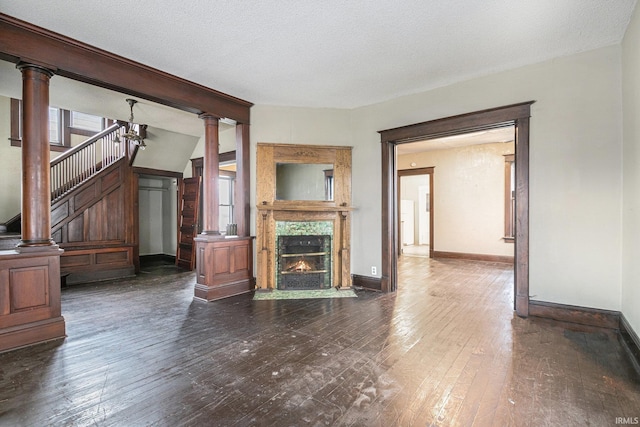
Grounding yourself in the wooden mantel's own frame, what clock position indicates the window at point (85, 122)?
The window is roughly at 4 o'clock from the wooden mantel.

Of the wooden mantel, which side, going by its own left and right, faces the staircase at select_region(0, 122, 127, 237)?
right

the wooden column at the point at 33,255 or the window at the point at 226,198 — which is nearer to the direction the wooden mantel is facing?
the wooden column

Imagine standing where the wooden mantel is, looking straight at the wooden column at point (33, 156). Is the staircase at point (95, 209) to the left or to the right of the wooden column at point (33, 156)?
right

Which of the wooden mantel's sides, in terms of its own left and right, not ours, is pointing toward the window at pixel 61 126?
right

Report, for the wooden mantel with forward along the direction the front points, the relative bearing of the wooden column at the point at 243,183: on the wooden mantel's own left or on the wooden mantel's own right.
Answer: on the wooden mantel's own right

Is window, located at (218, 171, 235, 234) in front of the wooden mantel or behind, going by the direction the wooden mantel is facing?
behind

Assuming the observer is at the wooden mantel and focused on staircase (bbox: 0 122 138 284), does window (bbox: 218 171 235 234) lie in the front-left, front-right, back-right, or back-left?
front-right

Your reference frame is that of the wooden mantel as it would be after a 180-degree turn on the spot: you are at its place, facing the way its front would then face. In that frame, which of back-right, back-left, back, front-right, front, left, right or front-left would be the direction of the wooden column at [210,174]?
left

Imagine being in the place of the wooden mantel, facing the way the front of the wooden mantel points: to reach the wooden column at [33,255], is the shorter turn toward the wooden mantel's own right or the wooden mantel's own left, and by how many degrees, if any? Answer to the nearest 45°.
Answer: approximately 45° to the wooden mantel's own right

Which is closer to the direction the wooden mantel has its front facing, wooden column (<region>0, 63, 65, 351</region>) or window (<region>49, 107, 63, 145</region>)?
the wooden column

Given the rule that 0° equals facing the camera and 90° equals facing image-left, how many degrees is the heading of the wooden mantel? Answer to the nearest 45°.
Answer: approximately 0°

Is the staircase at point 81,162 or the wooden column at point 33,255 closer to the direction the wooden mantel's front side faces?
the wooden column

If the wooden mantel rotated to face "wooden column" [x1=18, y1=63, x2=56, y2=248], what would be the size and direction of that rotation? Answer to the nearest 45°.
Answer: approximately 45° to its right
